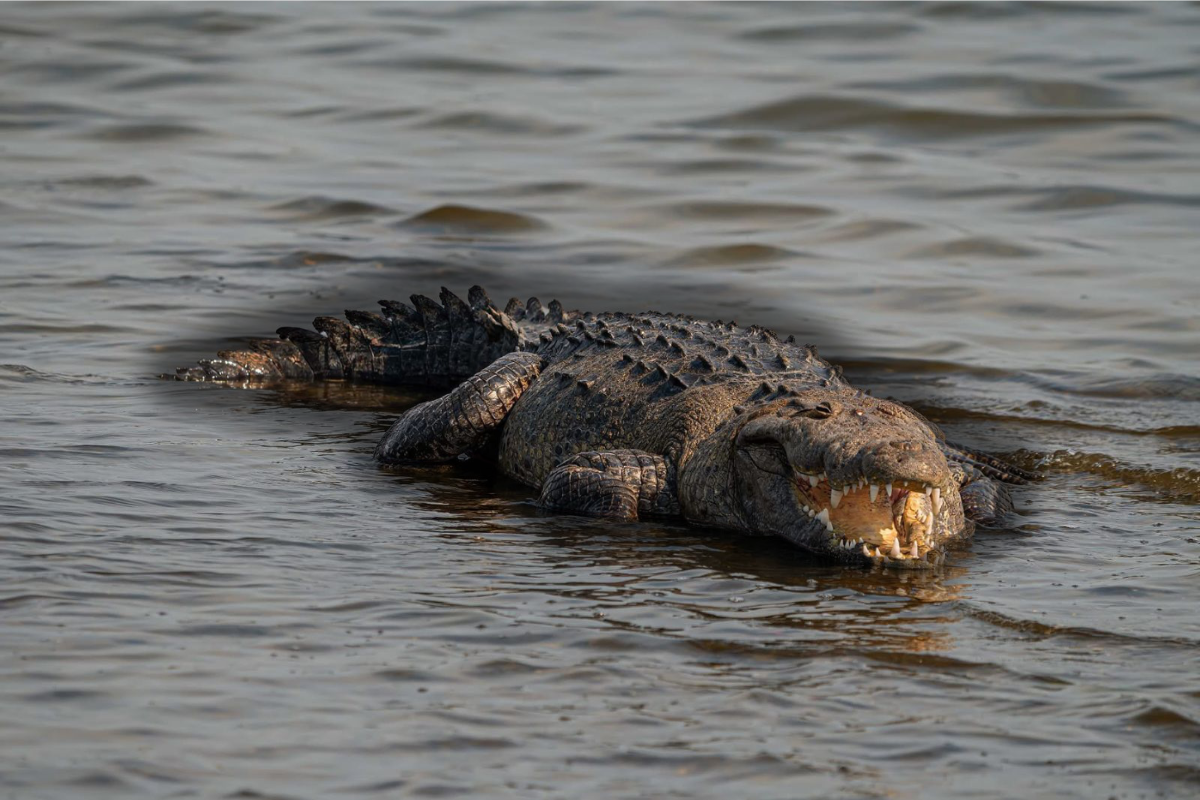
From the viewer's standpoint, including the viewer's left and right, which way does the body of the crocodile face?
facing the viewer and to the right of the viewer
